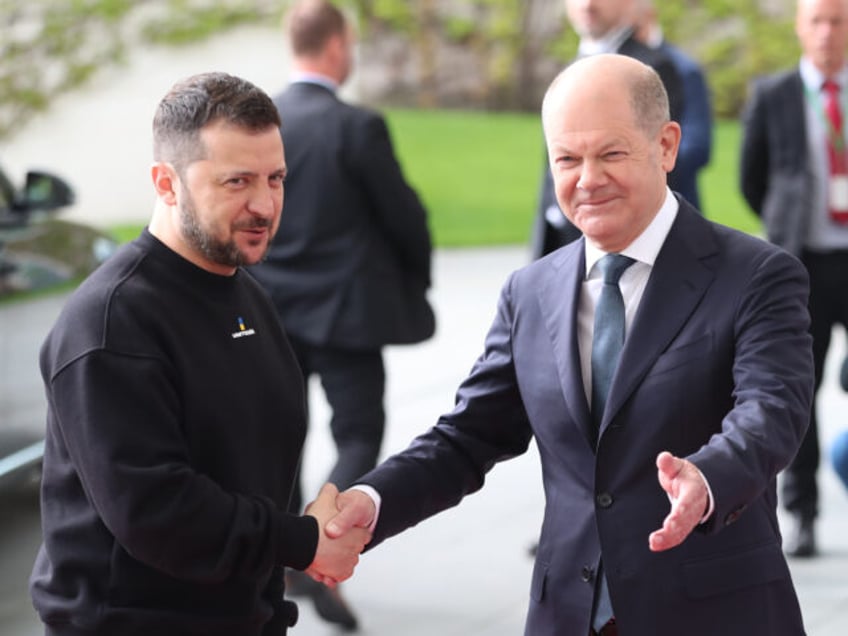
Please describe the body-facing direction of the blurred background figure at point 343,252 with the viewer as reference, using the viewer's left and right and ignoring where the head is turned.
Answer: facing away from the viewer and to the right of the viewer

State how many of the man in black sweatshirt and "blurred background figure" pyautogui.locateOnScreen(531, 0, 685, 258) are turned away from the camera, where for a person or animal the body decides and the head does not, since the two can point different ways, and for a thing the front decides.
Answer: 0

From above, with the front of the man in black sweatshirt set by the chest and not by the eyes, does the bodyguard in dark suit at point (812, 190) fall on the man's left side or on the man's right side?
on the man's left side

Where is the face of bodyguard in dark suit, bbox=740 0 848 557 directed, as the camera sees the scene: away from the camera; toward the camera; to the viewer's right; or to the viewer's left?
toward the camera

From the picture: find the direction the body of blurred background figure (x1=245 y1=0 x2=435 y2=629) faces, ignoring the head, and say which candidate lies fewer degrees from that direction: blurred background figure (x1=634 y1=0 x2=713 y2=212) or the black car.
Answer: the blurred background figure

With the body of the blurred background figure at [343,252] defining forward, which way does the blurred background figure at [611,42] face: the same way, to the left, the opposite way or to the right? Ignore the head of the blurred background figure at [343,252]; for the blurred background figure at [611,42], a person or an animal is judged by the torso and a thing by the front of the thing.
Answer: the opposite way

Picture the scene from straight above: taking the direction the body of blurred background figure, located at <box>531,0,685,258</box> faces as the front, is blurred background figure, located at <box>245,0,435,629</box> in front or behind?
in front

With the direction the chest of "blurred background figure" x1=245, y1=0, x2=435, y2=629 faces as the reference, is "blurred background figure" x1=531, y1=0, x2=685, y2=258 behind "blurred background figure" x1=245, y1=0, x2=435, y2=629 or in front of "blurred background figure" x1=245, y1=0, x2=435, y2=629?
in front

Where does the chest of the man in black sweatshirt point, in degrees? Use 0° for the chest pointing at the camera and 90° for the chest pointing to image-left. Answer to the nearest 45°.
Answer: approximately 315°

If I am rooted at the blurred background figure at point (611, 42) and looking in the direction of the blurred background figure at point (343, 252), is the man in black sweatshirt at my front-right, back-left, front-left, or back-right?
front-left

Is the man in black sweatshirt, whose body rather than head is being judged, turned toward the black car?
no

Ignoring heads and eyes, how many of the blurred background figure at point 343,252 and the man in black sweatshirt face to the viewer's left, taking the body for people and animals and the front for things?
0

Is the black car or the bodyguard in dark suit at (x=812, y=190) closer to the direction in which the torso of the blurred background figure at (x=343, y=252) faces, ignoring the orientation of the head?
the bodyguard in dark suit
